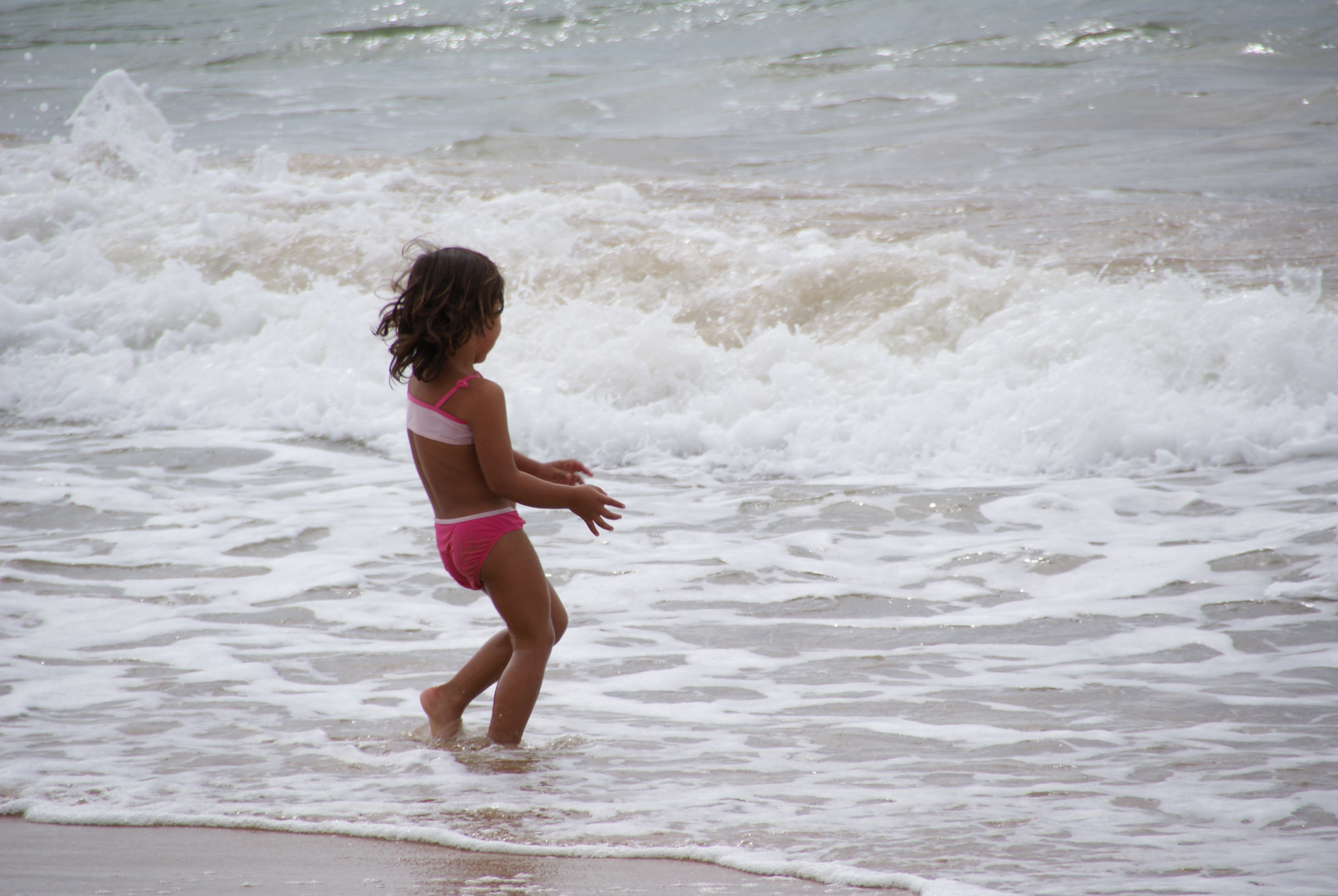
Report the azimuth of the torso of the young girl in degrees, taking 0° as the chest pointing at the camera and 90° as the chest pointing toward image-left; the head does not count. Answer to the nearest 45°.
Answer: approximately 225°

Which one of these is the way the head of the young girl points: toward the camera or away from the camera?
away from the camera
